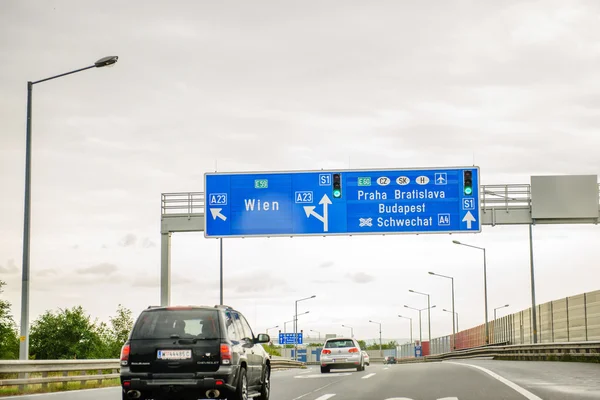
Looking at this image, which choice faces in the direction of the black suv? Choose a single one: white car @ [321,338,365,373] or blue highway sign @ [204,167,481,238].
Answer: the blue highway sign

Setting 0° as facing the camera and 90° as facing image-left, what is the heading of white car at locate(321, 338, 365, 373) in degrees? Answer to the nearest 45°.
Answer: approximately 180°

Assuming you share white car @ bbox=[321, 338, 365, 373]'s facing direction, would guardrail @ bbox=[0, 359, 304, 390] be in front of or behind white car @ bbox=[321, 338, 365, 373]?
behind

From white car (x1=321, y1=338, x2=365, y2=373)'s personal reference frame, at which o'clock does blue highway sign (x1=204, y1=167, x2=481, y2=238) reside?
The blue highway sign is roughly at 6 o'clock from the white car.

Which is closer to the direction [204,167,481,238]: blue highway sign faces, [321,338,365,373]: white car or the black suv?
the black suv

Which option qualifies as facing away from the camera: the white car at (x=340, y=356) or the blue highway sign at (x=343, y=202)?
the white car

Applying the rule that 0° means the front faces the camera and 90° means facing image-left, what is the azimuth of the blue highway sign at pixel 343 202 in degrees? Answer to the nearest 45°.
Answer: approximately 0°

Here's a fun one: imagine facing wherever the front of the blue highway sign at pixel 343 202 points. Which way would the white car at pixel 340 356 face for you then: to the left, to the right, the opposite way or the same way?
the opposite way

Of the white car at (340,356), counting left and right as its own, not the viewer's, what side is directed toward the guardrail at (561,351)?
right

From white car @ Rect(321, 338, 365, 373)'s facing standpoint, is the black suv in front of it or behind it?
behind
